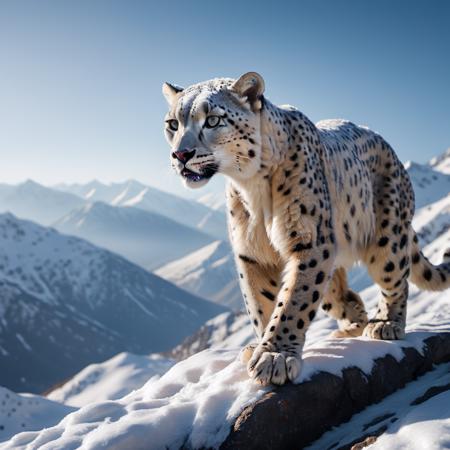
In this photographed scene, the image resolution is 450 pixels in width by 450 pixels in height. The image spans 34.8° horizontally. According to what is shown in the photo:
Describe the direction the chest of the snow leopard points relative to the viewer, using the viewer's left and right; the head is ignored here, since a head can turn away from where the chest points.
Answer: facing the viewer and to the left of the viewer
